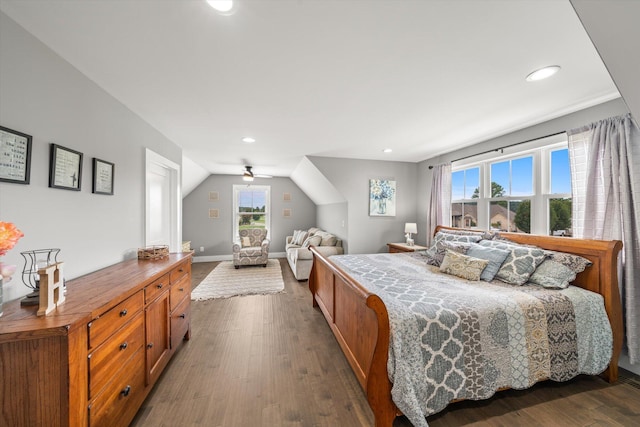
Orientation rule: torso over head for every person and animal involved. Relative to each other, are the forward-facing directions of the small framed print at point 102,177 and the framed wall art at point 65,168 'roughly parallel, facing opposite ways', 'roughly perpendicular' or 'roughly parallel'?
roughly parallel

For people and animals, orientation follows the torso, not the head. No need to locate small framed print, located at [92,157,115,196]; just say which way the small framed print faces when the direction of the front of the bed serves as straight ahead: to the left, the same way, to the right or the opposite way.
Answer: the opposite way

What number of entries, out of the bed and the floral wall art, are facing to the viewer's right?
0

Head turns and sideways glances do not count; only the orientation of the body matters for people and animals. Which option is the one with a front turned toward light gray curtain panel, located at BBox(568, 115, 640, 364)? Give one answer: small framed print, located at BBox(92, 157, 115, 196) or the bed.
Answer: the small framed print

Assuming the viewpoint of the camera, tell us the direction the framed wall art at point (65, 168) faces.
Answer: facing the viewer and to the right of the viewer

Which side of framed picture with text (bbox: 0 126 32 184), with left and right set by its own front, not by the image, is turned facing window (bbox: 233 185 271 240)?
left

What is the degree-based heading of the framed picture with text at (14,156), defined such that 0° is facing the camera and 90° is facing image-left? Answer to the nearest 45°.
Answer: approximately 315°

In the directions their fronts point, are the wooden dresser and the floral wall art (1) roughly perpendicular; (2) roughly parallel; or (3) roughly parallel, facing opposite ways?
roughly perpendicular

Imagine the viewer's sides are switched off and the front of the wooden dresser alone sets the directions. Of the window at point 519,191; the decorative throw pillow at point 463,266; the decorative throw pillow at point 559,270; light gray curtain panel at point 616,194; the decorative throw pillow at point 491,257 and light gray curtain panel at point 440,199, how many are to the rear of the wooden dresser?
0

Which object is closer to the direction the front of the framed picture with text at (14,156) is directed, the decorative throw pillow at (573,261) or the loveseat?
the decorative throw pillow

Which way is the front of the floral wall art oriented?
toward the camera

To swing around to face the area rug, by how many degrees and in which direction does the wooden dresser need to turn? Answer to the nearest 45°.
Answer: approximately 90° to its left

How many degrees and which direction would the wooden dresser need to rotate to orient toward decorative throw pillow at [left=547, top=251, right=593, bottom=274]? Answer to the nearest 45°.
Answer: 0° — it already faces it

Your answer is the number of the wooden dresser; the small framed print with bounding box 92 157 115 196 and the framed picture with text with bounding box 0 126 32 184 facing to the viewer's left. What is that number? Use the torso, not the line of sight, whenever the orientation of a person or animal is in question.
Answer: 0

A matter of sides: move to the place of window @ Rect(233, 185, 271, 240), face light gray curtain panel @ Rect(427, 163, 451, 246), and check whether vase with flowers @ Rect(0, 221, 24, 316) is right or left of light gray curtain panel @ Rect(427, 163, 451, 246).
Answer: right

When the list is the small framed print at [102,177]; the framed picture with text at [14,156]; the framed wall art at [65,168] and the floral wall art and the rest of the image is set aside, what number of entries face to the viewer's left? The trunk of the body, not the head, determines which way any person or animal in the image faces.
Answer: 0

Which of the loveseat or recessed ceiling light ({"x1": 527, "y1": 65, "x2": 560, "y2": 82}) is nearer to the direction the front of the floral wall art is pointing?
the recessed ceiling light

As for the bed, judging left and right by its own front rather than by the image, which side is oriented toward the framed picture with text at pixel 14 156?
front

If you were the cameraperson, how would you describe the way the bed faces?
facing the viewer and to the left of the viewer

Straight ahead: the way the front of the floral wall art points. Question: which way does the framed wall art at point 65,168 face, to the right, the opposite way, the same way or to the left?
to the left

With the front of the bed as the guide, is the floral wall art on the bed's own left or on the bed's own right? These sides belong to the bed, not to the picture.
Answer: on the bed's own right

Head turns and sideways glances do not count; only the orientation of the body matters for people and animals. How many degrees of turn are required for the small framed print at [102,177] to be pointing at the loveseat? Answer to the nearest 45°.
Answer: approximately 45° to its left
